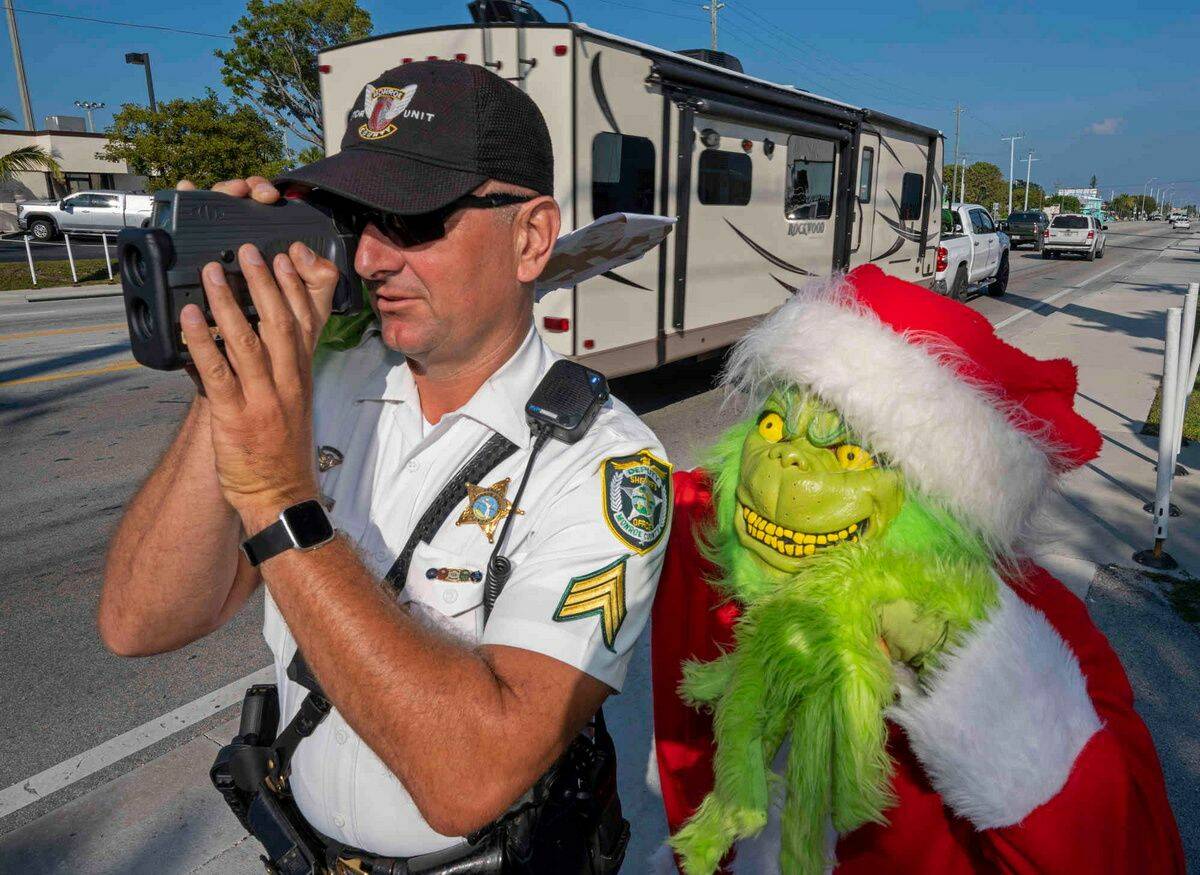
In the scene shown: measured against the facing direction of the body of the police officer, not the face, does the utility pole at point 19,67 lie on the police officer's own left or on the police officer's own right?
on the police officer's own right

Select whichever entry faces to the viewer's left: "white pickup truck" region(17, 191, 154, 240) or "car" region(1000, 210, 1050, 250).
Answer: the white pickup truck

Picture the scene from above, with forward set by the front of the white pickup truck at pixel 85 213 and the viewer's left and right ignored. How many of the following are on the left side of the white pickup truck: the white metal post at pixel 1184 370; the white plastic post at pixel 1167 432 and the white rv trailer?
3

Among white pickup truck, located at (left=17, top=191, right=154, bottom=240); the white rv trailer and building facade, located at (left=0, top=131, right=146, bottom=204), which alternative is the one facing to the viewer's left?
the white pickup truck

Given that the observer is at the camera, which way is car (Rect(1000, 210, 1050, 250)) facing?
facing away from the viewer and to the right of the viewer

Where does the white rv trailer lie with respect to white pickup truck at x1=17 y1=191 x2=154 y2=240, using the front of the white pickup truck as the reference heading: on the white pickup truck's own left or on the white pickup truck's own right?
on the white pickup truck's own left

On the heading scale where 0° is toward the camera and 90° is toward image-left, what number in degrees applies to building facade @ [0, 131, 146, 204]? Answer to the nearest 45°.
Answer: approximately 315°

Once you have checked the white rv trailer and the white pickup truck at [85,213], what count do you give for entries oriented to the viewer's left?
1

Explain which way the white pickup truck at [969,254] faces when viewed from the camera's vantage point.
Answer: facing away from the viewer and to the right of the viewer

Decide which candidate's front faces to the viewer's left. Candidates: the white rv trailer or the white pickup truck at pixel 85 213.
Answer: the white pickup truck

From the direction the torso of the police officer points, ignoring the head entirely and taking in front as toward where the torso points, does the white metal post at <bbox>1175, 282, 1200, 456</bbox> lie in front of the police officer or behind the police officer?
behind

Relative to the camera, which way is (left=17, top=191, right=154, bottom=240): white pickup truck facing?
to the viewer's left

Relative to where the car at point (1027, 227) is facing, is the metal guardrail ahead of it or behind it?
behind

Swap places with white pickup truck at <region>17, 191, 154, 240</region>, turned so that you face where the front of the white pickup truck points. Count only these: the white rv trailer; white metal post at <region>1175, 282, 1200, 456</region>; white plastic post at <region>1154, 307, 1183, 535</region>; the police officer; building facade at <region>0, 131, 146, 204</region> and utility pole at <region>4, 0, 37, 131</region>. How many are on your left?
4
